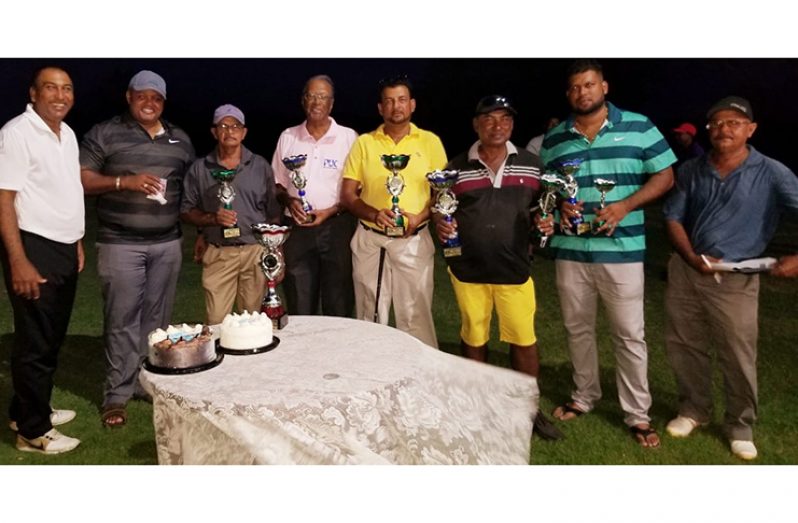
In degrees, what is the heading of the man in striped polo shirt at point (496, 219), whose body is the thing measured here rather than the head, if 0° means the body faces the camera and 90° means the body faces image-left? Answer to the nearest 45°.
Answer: approximately 0°

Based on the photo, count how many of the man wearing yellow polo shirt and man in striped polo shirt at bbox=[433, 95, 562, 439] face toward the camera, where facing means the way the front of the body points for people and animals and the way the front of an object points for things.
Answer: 2

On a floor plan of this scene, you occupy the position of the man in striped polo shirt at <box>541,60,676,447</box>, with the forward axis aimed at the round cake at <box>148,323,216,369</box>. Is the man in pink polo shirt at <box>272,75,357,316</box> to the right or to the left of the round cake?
right

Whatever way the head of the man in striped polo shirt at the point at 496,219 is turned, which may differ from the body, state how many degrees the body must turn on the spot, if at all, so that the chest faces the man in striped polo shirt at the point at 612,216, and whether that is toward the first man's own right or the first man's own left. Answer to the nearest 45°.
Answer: approximately 90° to the first man's own left

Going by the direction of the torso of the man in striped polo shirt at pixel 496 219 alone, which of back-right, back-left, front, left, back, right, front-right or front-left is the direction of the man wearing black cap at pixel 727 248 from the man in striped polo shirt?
left

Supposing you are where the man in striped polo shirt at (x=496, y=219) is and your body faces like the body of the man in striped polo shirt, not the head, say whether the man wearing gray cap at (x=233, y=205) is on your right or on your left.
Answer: on your right

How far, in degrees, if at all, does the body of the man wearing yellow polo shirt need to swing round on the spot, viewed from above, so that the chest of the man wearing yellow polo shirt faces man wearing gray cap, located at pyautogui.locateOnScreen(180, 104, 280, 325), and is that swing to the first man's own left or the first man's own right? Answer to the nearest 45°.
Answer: approximately 90° to the first man's own right

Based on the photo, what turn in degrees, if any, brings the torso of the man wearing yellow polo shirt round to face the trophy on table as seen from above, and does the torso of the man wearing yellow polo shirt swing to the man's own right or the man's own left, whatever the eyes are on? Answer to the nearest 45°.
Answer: approximately 45° to the man's own right

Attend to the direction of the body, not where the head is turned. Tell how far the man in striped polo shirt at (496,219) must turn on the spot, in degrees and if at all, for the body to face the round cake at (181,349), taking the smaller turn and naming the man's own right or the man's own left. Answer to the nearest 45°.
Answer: approximately 45° to the man's own right
